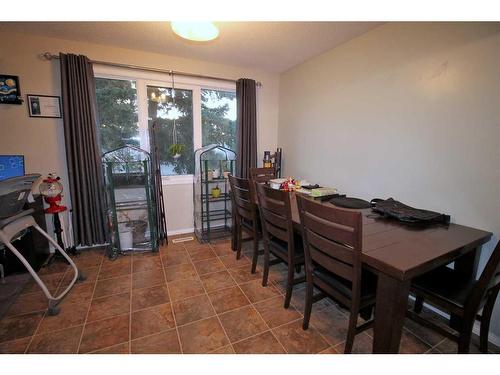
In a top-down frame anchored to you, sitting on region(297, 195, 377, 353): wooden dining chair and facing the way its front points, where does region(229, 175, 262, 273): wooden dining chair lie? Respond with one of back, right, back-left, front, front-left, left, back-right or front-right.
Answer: left

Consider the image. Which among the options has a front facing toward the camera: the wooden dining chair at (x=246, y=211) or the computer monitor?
the computer monitor

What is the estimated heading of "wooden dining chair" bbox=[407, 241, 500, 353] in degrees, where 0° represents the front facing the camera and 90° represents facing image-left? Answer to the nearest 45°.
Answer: approximately 135°

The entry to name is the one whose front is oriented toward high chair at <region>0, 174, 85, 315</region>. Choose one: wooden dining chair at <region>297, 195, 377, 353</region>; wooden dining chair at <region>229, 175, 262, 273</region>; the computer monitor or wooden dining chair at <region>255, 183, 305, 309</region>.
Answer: the computer monitor

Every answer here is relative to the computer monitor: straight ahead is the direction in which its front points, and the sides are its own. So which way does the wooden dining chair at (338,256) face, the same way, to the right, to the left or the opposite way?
to the left

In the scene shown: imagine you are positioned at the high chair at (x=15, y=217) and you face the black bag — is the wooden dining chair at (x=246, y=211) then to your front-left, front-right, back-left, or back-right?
front-left

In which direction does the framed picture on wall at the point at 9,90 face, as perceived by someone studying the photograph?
facing the viewer

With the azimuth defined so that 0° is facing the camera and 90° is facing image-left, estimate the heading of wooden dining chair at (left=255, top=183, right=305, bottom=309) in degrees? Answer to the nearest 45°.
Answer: approximately 225°

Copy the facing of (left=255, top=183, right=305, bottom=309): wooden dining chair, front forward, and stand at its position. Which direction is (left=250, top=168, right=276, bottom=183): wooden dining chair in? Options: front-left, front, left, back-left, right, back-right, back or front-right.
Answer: front-left

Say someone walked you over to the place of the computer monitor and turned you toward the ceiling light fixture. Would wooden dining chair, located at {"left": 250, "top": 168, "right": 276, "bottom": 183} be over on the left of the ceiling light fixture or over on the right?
left

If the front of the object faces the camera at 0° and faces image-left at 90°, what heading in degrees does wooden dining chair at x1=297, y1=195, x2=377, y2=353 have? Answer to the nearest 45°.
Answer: approximately 225°

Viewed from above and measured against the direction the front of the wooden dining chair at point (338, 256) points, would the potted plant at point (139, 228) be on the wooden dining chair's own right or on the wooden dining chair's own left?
on the wooden dining chair's own left

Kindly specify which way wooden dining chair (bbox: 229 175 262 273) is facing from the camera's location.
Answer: facing away from the viewer and to the right of the viewer

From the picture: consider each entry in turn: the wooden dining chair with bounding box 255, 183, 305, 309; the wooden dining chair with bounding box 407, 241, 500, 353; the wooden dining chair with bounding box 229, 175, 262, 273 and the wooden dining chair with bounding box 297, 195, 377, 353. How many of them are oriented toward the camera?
0
